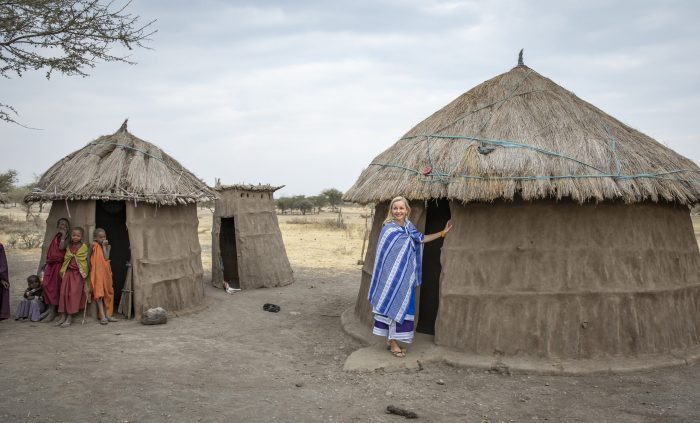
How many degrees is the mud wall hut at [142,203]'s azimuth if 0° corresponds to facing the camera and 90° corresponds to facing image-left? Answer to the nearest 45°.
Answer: approximately 0°

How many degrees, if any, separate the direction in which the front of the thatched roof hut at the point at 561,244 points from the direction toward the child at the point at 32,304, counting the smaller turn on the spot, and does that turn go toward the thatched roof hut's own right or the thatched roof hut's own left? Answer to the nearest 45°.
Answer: approximately 45° to the thatched roof hut's own right

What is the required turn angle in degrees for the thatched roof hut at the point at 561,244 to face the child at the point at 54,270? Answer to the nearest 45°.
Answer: approximately 45° to its right

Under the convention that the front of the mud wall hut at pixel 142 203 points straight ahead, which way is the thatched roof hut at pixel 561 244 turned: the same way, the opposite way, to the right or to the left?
to the right

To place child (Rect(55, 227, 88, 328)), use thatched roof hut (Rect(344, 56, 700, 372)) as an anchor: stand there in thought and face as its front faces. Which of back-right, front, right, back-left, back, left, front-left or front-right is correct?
front-right

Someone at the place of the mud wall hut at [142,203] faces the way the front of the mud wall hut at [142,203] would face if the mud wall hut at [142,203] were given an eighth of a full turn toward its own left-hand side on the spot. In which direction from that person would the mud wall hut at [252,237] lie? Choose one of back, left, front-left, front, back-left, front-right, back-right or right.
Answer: left
